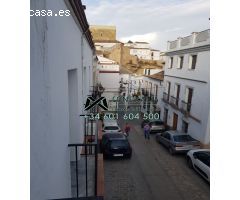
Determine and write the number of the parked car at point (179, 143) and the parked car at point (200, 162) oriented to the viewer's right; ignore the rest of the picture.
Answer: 0

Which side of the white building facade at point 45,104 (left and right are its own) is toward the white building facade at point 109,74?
left

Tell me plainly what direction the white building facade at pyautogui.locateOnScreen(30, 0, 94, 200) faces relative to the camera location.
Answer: facing to the right of the viewer

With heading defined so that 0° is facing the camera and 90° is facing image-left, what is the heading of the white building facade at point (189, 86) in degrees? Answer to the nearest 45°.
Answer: approximately 45°

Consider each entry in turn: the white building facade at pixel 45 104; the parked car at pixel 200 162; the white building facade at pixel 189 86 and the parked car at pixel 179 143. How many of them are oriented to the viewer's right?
1

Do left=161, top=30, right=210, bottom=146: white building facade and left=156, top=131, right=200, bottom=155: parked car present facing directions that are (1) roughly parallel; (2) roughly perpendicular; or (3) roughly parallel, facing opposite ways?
roughly perpendicular
